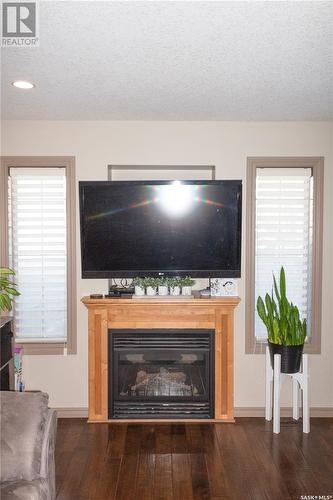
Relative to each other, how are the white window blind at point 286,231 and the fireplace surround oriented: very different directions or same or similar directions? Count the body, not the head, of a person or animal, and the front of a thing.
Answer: same or similar directions

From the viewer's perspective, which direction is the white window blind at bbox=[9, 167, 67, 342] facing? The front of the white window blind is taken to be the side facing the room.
toward the camera

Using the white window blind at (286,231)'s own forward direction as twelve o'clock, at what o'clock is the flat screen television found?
The flat screen television is roughly at 2 o'clock from the white window blind.

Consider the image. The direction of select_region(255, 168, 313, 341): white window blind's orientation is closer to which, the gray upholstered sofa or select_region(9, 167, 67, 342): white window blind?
the gray upholstered sofa

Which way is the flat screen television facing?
toward the camera

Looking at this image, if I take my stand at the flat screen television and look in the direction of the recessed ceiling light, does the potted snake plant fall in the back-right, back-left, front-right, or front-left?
back-left

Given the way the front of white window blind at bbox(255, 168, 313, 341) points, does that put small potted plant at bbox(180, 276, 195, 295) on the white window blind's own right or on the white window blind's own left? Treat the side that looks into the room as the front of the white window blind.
on the white window blind's own right

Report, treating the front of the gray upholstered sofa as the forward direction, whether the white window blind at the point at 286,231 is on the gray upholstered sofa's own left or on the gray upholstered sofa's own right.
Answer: on the gray upholstered sofa's own left

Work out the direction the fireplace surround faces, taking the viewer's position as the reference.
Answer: facing the viewer

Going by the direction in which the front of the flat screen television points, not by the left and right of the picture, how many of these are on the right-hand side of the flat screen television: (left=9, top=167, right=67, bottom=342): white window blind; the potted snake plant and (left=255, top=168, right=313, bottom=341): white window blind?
1

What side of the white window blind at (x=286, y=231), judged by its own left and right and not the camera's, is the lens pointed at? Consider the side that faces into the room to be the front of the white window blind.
front

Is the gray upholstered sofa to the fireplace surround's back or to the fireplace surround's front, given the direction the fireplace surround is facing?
to the front
